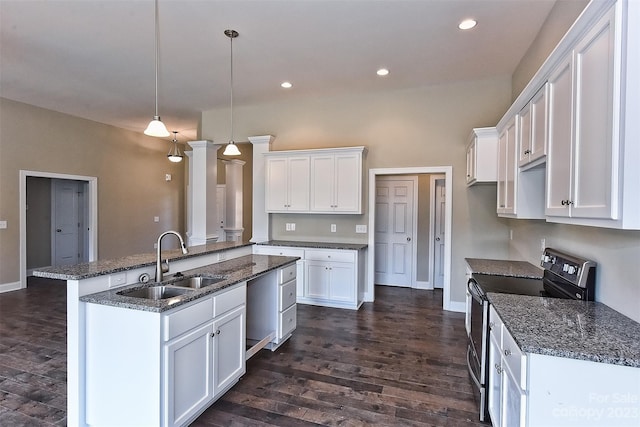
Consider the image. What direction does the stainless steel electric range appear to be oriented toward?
to the viewer's left

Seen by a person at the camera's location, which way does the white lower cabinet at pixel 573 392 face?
facing to the left of the viewer

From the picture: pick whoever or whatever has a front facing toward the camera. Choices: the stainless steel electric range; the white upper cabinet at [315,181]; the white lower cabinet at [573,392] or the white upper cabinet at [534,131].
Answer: the white upper cabinet at [315,181]

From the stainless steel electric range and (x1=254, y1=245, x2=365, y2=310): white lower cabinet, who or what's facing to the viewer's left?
the stainless steel electric range

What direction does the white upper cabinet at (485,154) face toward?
to the viewer's left

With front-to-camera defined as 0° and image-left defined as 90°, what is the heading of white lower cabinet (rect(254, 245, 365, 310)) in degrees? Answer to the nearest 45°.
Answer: approximately 0°

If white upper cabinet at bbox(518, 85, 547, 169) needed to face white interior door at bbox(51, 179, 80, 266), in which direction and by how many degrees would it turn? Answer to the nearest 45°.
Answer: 0° — it already faces it

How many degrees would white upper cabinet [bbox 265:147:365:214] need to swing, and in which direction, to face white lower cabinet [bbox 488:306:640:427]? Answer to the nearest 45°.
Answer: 0° — it already faces it

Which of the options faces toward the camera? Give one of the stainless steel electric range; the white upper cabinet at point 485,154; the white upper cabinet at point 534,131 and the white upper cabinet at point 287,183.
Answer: the white upper cabinet at point 287,183
